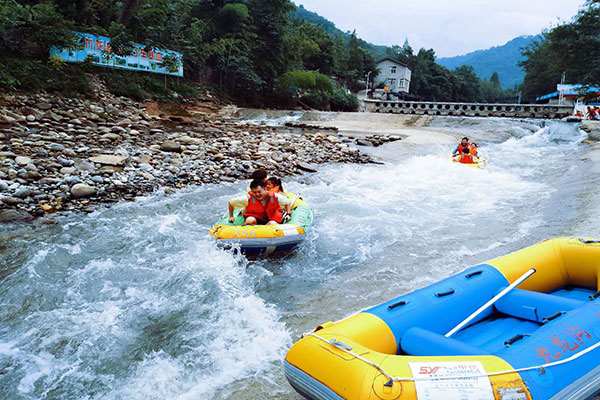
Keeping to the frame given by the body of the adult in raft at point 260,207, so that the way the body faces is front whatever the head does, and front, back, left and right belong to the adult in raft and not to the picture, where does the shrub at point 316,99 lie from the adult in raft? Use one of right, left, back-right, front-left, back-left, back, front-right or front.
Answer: back

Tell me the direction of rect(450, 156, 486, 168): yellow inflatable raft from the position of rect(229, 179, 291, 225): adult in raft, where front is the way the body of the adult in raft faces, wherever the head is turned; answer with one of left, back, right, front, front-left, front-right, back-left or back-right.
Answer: back-left

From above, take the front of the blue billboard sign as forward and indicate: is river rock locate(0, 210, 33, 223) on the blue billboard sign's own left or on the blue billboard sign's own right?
on the blue billboard sign's own right

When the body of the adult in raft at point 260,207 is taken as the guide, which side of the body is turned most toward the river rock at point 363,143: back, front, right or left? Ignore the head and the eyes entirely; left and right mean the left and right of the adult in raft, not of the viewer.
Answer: back

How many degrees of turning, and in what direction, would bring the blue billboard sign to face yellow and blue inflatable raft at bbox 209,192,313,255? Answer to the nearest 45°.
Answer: approximately 45° to its right

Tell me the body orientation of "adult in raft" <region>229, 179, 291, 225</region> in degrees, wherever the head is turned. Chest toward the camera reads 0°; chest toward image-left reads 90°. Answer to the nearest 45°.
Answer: approximately 0°

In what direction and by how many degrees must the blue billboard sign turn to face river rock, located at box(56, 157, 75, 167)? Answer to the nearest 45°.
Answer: approximately 45° to its right

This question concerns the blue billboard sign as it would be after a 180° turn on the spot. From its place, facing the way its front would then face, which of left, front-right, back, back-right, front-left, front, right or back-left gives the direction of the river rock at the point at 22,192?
back-left

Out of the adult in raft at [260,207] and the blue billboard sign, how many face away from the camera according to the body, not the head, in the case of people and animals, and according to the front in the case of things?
0

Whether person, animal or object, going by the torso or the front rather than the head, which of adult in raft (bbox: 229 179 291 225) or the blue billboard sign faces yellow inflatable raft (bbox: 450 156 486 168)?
the blue billboard sign

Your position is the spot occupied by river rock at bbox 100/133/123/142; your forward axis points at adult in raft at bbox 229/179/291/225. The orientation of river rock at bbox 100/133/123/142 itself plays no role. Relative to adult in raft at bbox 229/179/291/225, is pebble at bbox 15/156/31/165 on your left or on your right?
right

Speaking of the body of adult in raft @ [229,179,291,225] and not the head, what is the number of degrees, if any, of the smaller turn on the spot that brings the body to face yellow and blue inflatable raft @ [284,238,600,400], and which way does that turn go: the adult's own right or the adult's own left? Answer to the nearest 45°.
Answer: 0° — they already face it
